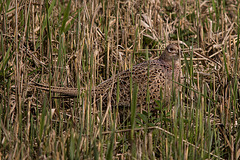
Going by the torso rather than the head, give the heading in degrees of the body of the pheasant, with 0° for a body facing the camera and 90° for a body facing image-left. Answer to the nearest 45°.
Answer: approximately 270°
